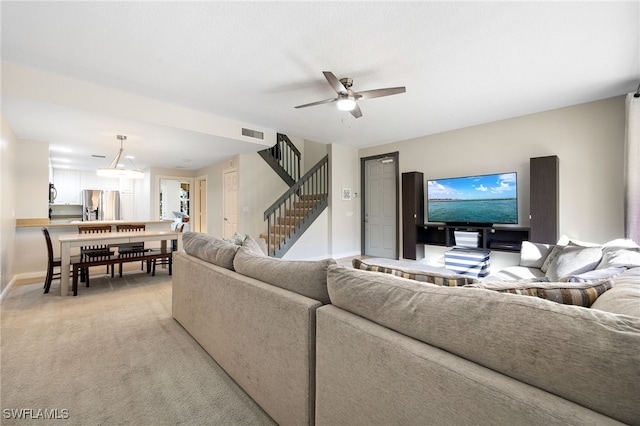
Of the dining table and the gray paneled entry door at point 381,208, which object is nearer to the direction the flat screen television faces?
the dining table

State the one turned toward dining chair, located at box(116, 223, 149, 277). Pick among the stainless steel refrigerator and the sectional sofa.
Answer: the stainless steel refrigerator

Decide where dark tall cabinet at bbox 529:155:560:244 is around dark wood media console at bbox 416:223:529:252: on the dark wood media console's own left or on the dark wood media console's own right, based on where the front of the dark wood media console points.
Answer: on the dark wood media console's own left

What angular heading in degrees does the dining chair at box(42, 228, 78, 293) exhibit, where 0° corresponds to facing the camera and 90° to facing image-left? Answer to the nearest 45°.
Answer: approximately 270°

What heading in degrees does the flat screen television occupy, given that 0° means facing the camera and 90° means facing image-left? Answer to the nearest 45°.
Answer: approximately 45°

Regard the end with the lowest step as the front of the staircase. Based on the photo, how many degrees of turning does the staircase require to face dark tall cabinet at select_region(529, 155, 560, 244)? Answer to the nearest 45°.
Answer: approximately 90° to its left

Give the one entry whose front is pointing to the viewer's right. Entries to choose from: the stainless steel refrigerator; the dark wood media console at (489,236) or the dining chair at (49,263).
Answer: the dining chair
